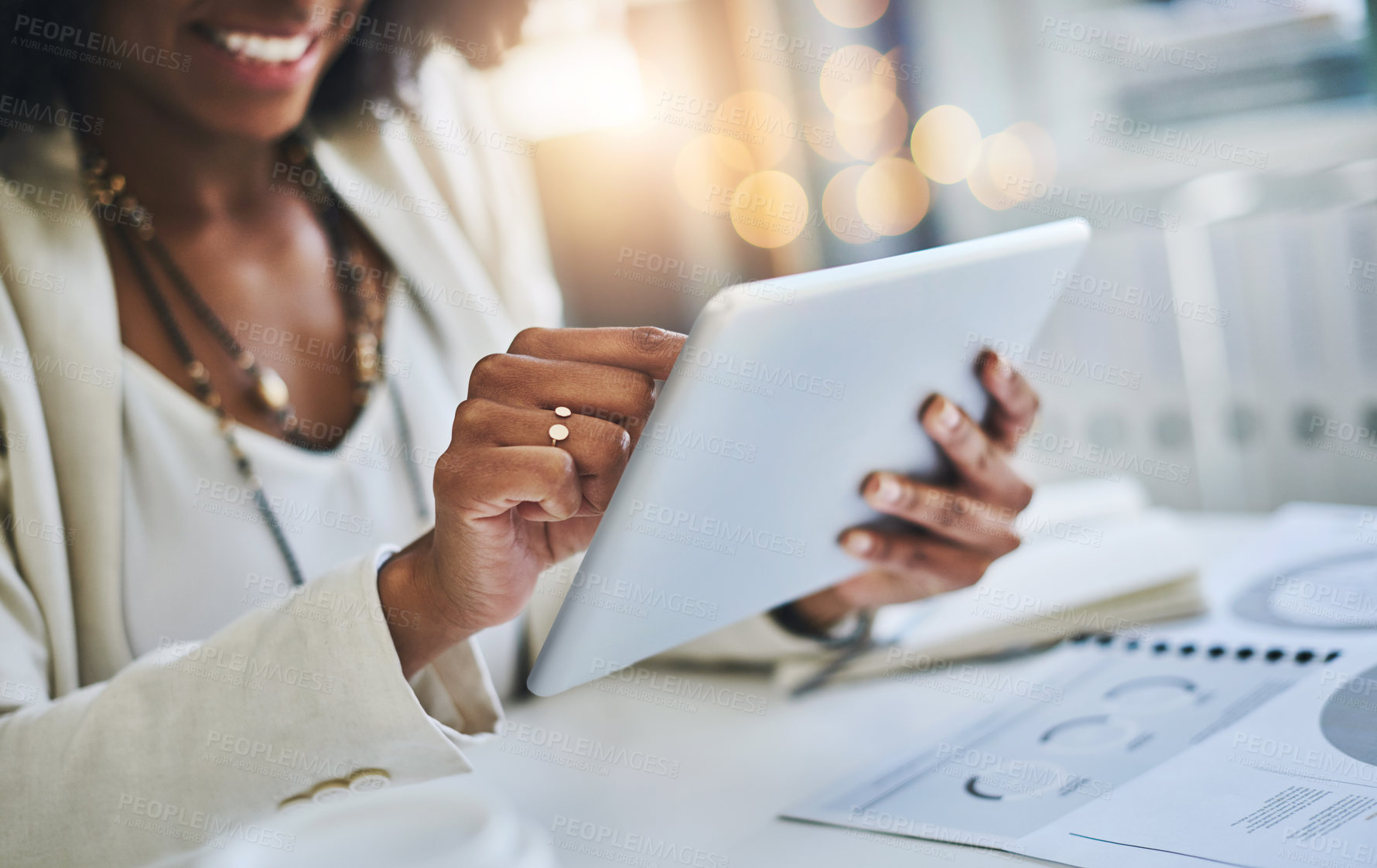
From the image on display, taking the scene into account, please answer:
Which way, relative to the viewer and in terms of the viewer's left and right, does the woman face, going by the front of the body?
facing the viewer and to the right of the viewer
